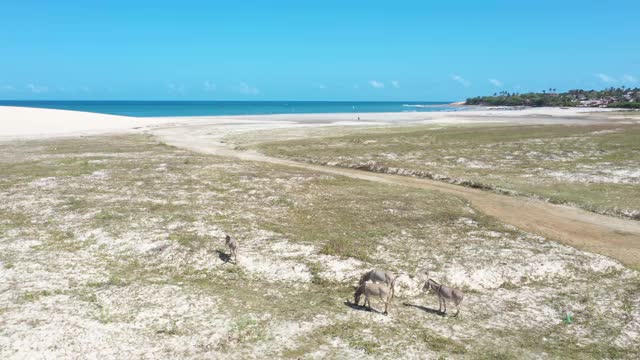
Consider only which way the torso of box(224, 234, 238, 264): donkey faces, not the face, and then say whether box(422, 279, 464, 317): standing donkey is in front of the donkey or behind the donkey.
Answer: behind

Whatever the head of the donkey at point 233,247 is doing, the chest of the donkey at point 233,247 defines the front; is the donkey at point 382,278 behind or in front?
behind

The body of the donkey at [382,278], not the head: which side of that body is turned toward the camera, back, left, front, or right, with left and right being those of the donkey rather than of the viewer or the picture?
left

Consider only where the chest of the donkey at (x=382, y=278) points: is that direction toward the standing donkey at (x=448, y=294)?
no
